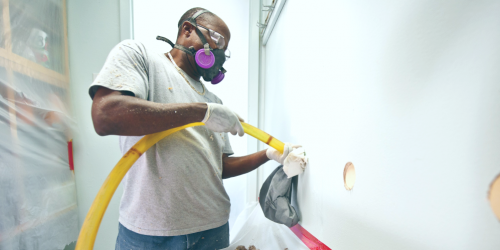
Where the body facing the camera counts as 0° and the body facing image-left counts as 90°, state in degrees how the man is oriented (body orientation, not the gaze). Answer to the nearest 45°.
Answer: approximately 315°
